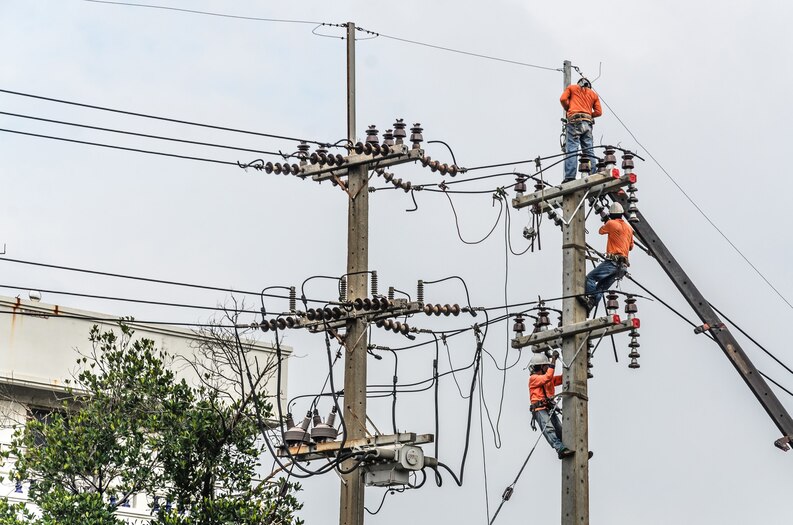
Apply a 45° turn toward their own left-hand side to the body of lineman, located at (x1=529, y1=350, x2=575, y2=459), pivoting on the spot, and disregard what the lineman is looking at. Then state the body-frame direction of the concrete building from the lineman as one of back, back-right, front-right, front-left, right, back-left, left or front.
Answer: left

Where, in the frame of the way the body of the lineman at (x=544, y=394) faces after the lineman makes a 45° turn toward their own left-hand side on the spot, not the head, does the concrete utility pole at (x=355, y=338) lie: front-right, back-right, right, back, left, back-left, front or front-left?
back-left

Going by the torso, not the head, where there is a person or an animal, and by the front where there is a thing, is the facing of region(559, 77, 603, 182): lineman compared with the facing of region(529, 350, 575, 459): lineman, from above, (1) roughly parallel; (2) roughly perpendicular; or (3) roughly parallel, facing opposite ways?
roughly perpendicular

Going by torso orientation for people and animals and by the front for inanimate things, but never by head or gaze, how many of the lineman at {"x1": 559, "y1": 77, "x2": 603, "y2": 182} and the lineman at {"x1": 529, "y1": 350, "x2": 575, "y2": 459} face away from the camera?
1

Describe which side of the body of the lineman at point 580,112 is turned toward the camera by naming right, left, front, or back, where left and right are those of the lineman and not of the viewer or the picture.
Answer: back

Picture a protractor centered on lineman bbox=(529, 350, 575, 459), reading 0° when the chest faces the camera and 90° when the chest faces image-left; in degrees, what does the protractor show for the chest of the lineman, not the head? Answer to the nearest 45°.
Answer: approximately 270°
